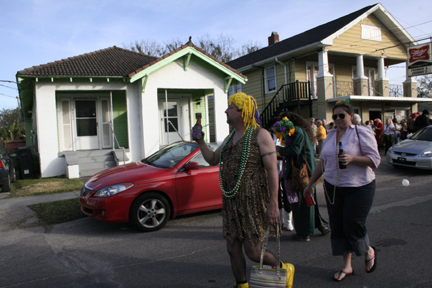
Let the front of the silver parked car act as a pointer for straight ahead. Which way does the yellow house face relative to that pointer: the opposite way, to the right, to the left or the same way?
to the left

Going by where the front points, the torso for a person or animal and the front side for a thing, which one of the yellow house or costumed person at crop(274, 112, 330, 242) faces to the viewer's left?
the costumed person

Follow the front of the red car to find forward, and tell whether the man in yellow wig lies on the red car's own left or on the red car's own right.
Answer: on the red car's own left

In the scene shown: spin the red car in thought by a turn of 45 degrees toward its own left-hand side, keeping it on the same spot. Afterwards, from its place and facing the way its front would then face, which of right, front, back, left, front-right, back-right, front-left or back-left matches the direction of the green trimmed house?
back

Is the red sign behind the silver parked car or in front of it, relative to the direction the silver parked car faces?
behind

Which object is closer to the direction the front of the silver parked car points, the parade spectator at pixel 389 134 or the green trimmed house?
the green trimmed house

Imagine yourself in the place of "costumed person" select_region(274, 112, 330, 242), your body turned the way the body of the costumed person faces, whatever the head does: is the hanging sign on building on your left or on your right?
on your right

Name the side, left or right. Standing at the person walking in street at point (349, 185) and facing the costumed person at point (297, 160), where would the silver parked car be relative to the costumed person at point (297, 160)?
right

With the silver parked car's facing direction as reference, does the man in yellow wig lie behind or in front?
in front

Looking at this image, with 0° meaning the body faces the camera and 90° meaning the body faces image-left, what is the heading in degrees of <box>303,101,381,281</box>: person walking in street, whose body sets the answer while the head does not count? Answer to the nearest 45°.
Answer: approximately 45°

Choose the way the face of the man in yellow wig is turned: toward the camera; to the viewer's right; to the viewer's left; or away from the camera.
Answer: to the viewer's left

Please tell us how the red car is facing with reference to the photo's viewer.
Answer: facing the viewer and to the left of the viewer
